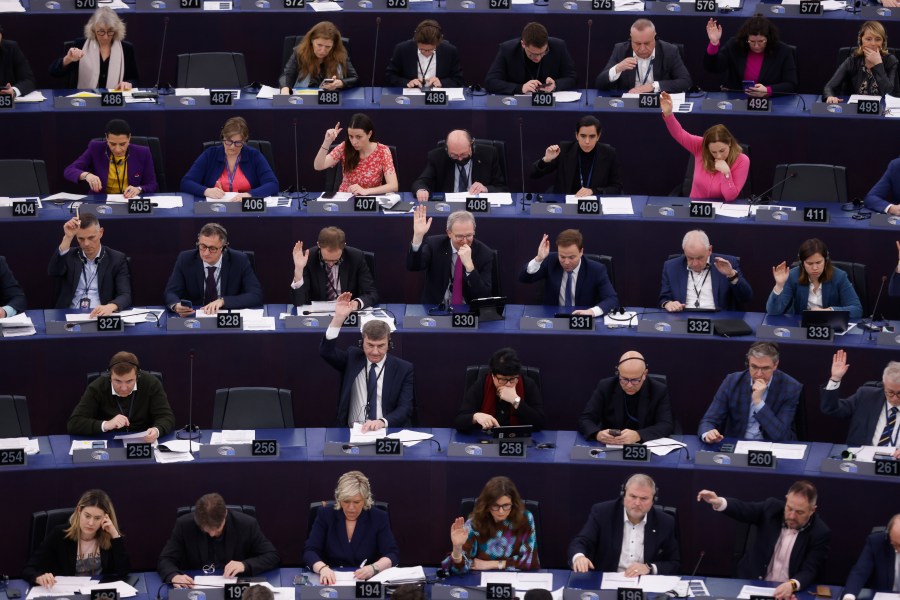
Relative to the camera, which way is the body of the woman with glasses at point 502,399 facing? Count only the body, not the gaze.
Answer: toward the camera

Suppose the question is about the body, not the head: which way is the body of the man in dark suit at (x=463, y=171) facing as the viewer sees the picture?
toward the camera

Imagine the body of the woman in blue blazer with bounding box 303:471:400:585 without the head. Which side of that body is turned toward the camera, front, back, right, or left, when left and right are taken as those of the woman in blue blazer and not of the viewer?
front

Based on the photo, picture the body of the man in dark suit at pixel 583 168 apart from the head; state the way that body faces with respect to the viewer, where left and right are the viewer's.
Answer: facing the viewer

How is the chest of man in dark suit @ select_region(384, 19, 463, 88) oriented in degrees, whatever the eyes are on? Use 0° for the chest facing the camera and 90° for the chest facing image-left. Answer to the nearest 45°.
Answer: approximately 0°

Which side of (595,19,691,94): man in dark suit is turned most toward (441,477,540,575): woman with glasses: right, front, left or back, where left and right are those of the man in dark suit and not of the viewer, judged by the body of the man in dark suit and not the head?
front

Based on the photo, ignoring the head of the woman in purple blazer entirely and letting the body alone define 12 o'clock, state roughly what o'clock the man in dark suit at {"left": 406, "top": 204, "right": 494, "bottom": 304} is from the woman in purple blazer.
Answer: The man in dark suit is roughly at 10 o'clock from the woman in purple blazer.

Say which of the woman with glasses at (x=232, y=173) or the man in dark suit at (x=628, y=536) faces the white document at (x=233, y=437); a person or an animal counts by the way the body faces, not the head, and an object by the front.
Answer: the woman with glasses
